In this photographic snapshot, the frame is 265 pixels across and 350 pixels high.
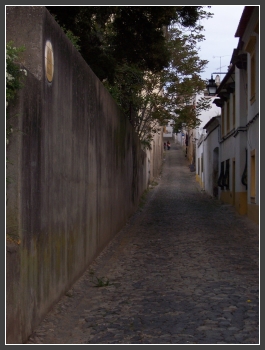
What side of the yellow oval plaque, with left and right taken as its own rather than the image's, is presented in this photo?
right
